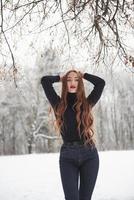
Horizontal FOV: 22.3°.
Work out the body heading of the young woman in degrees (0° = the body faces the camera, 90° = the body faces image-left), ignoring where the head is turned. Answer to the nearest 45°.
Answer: approximately 0°
